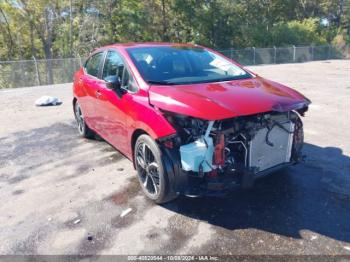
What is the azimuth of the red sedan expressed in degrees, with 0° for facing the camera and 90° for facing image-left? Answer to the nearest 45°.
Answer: approximately 315°
